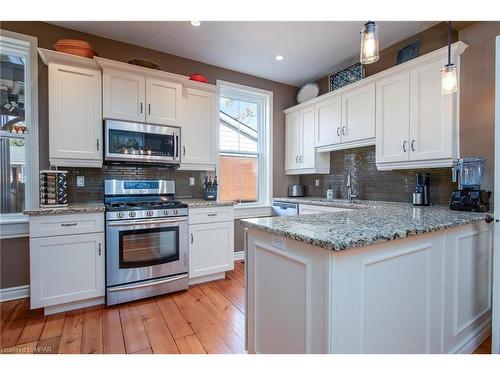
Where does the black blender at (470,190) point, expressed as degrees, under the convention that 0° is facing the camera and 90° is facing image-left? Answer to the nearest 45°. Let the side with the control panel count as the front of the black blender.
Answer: approximately 45°

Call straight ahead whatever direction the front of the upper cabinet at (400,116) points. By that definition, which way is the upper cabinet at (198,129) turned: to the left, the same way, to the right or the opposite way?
to the left

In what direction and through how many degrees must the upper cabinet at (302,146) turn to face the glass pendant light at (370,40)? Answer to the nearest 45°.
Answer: approximately 45° to its left

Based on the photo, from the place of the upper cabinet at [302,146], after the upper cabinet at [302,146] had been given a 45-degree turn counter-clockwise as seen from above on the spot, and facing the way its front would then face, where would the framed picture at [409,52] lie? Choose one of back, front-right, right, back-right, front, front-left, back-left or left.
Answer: front-left

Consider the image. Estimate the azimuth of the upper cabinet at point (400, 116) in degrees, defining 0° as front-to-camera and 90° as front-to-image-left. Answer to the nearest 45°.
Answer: approximately 45°

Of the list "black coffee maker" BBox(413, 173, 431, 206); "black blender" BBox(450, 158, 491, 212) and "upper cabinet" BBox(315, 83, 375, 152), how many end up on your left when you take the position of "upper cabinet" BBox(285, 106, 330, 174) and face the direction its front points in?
3

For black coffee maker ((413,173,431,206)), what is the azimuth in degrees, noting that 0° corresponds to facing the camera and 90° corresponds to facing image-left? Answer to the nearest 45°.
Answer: approximately 45°

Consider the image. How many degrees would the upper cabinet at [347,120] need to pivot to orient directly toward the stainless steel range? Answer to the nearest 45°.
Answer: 0° — it already faces it

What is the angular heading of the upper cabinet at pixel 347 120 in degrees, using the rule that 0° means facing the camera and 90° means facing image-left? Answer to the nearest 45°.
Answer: approximately 45°

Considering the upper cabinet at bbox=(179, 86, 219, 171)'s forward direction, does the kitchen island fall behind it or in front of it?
in front
